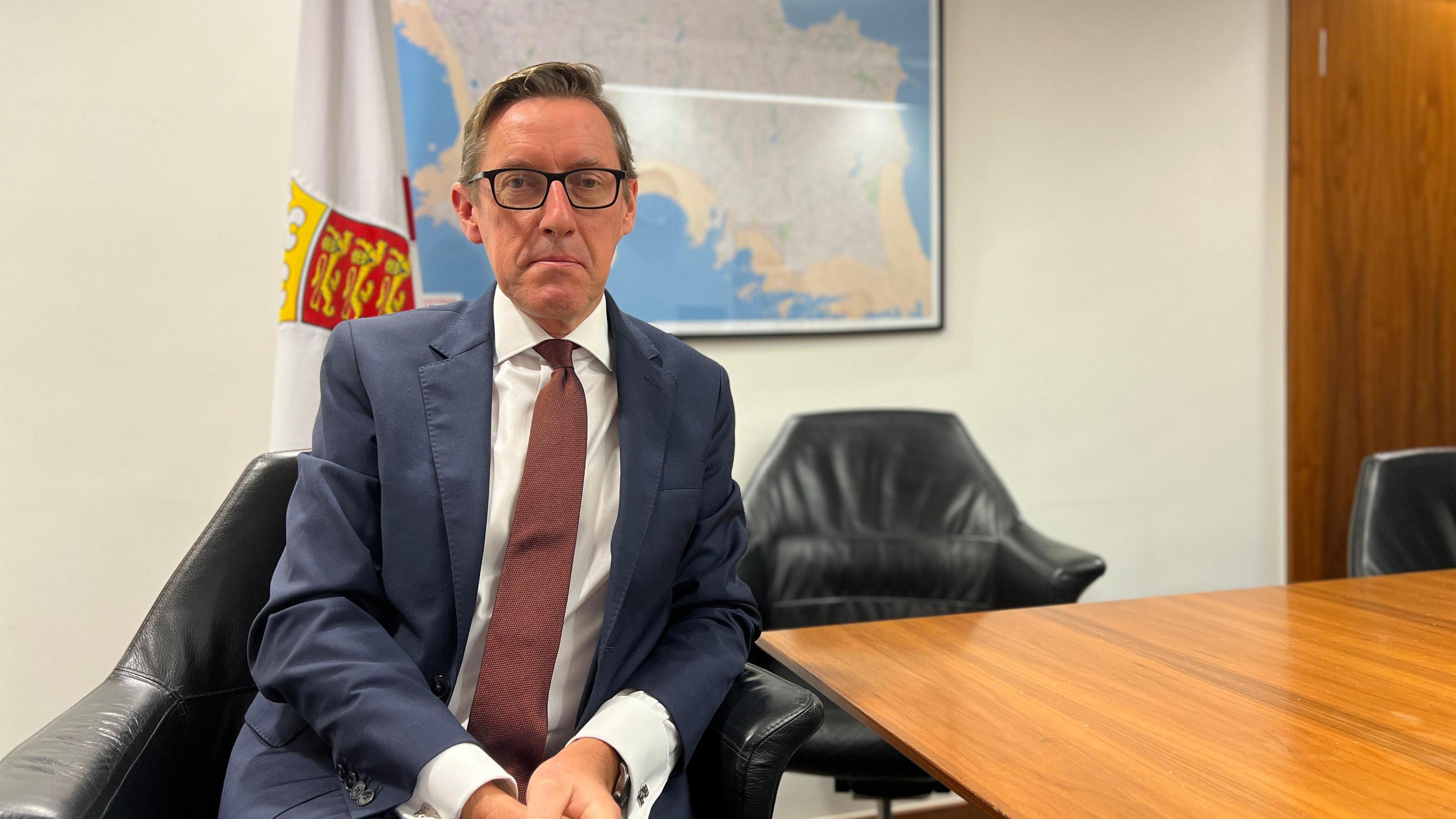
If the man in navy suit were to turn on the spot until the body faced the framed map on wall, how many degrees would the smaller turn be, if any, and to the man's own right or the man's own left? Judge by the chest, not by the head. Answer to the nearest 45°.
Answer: approximately 135° to the man's own left

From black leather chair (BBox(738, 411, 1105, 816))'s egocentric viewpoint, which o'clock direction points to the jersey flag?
The jersey flag is roughly at 2 o'clock from the black leather chair.

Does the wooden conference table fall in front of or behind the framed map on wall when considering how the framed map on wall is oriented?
in front

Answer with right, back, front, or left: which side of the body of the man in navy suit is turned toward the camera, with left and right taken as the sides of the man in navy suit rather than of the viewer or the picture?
front

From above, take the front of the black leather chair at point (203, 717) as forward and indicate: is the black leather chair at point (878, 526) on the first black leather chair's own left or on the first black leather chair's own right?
on the first black leather chair's own left

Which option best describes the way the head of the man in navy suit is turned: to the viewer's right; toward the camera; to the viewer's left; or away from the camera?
toward the camera

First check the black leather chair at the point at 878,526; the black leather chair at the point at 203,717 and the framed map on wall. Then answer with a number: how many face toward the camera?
3

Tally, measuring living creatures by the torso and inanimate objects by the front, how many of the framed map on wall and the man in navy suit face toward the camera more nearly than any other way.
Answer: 2

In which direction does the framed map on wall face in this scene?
toward the camera

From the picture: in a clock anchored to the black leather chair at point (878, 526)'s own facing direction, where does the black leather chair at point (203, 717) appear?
the black leather chair at point (203, 717) is roughly at 1 o'clock from the black leather chair at point (878, 526).

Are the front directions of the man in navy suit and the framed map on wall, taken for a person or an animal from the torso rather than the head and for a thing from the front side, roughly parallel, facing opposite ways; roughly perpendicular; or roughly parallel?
roughly parallel

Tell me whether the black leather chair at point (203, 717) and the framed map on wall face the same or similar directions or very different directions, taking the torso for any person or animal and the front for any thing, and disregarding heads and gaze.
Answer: same or similar directions
